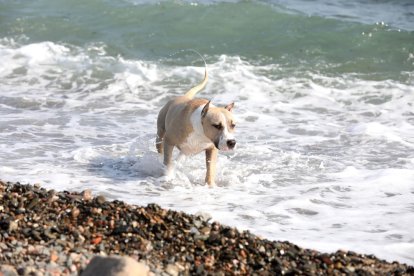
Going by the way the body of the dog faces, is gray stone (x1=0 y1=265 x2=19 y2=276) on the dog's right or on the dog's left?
on the dog's right

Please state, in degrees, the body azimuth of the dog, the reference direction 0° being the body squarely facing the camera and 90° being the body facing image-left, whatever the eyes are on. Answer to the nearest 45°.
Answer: approximately 315°

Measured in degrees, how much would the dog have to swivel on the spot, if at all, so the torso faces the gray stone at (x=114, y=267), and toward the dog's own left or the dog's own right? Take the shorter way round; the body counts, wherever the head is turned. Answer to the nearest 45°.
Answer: approximately 45° to the dog's own right
